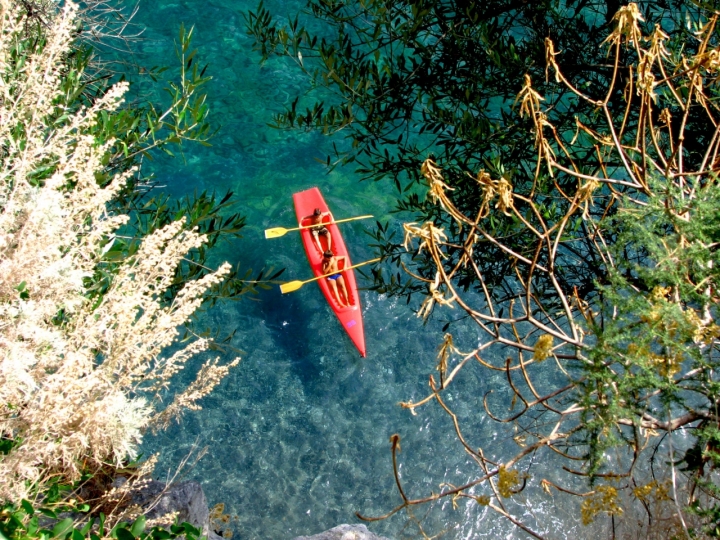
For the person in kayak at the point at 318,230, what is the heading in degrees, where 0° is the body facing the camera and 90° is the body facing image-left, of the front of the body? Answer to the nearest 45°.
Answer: approximately 0°

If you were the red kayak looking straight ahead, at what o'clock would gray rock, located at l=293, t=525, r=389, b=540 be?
The gray rock is roughly at 12 o'clock from the red kayak.

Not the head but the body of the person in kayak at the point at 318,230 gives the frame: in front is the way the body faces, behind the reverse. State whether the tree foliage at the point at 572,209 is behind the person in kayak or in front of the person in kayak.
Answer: in front

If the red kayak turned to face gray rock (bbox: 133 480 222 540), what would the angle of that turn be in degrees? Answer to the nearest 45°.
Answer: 0° — it already faces it
